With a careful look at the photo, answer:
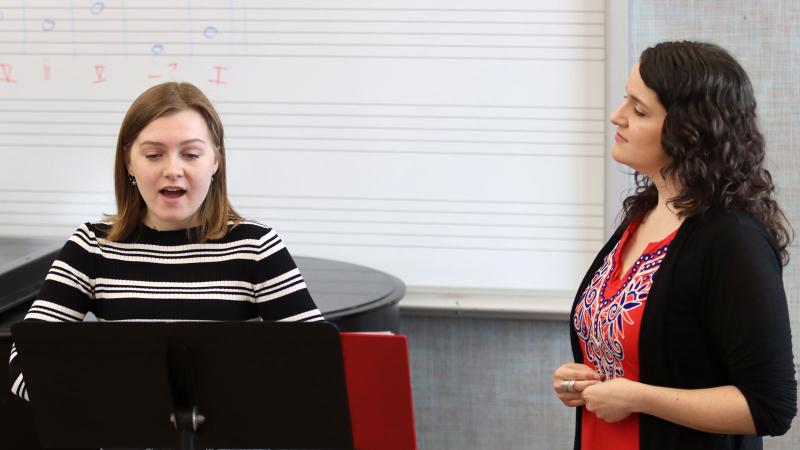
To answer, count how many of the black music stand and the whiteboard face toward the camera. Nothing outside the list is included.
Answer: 1

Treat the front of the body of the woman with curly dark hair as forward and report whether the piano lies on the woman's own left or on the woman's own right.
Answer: on the woman's own right

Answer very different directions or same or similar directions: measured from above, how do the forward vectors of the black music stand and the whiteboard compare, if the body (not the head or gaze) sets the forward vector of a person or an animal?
very different directions

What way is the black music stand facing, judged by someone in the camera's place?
facing away from the viewer
